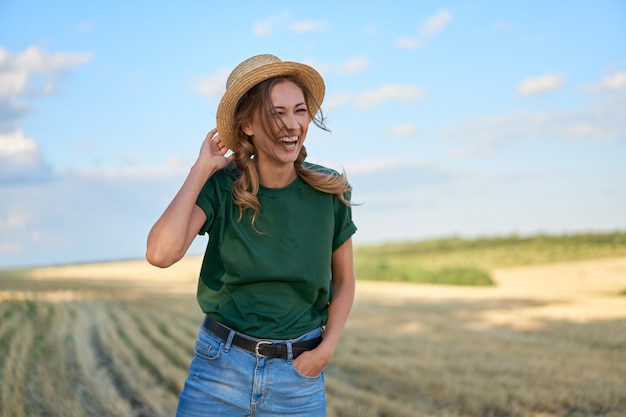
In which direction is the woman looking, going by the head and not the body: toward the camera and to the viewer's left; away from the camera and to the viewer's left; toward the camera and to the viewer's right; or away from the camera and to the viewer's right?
toward the camera and to the viewer's right

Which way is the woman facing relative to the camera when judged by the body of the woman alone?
toward the camera
